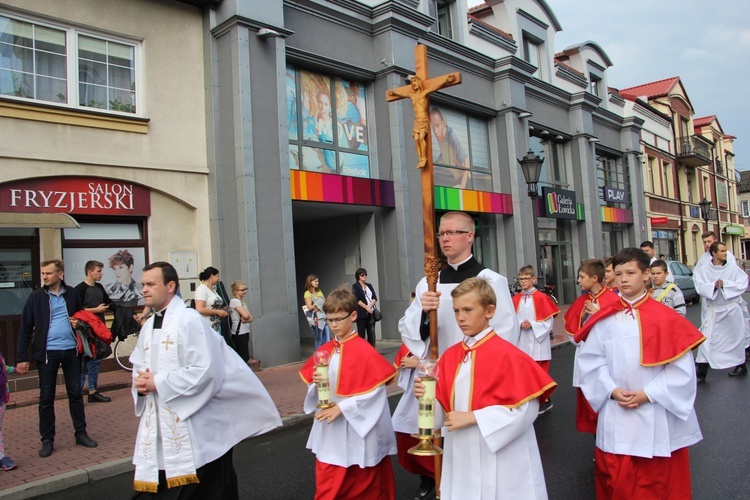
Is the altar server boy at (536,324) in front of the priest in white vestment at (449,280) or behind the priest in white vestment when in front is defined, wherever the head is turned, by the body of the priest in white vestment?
behind

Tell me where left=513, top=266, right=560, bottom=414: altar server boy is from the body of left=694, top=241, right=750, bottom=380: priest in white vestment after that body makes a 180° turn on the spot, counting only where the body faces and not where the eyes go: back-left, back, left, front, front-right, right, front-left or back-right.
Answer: back-left

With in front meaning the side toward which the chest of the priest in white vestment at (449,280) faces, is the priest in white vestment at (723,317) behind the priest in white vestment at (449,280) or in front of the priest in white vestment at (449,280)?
behind

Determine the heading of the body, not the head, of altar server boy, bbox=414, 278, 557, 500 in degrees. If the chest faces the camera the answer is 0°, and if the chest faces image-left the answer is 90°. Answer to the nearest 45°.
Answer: approximately 45°

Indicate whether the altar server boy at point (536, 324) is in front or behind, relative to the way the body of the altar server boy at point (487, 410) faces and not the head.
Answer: behind

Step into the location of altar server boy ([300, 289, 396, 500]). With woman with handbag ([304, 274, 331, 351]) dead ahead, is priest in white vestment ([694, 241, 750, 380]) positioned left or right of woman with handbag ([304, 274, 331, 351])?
right

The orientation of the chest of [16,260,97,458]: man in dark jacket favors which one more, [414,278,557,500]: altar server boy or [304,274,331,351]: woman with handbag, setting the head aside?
the altar server boy

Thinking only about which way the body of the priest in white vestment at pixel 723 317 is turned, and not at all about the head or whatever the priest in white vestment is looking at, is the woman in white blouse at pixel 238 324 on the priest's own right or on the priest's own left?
on the priest's own right
